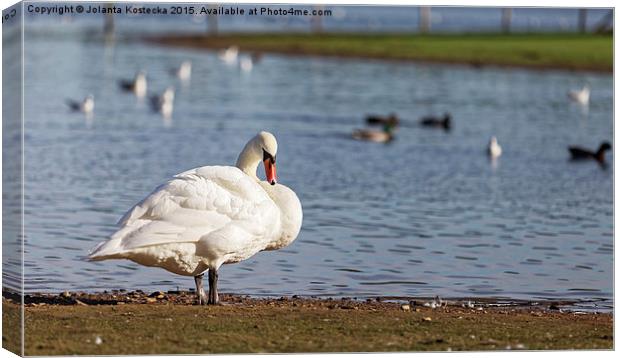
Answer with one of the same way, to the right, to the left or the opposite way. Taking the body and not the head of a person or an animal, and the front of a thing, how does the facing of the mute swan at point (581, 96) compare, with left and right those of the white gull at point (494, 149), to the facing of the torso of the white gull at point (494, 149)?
to the left

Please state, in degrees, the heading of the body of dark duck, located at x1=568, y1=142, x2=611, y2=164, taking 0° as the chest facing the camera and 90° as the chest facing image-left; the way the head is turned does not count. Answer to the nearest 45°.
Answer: approximately 270°

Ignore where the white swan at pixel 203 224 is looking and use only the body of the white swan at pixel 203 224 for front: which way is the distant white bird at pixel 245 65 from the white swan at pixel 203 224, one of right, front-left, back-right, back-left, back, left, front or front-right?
left

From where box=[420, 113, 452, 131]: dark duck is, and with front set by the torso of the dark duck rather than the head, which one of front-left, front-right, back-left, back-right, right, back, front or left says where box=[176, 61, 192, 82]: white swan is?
back-left

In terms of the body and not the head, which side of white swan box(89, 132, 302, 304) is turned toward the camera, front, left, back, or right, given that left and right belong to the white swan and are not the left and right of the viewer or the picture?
right
